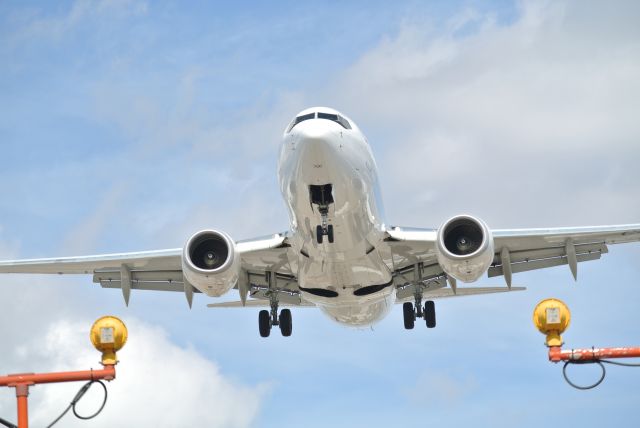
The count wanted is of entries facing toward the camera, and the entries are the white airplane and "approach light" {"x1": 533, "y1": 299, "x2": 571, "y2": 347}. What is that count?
1

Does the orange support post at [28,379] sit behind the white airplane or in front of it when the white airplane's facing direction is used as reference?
in front

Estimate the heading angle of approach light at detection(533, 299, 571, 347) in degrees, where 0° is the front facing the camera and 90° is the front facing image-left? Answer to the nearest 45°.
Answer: approximately 180°

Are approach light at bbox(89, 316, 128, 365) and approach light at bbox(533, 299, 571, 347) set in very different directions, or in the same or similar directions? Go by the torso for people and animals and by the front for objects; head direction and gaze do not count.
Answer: same or similar directions

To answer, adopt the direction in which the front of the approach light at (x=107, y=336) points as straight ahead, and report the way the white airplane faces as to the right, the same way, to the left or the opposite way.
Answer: the opposite way

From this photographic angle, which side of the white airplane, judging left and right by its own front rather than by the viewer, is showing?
front

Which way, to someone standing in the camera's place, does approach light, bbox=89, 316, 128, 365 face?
facing away from the viewer

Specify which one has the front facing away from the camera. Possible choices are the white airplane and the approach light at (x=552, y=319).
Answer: the approach light

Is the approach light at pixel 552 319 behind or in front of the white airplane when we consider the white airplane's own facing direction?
in front

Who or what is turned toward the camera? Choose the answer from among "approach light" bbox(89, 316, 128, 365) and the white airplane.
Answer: the white airplane

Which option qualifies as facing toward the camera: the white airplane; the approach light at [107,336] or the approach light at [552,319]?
the white airplane

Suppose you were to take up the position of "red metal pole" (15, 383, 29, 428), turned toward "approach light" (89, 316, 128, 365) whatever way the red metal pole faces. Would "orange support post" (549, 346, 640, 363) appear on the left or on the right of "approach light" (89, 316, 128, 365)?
right
